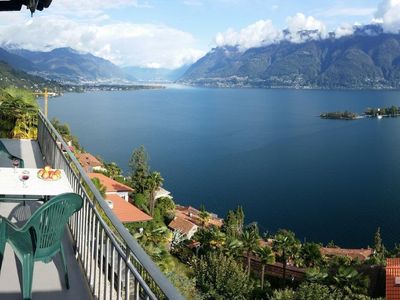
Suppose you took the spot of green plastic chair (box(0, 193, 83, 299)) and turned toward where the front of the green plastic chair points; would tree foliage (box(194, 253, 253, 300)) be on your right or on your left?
on your right

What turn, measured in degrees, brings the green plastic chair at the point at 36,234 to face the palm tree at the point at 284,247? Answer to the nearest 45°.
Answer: approximately 90° to its right

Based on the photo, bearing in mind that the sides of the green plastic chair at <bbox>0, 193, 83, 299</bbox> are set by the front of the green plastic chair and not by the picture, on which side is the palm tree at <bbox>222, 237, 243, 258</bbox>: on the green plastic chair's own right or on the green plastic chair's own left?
on the green plastic chair's own right

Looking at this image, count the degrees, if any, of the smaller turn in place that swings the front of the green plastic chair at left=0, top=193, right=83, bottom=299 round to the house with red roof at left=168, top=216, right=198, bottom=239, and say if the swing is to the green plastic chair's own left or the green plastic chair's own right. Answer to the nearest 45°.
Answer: approximately 45° to the green plastic chair's own right

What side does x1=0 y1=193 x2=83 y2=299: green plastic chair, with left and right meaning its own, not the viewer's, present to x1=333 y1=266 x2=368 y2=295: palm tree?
right
